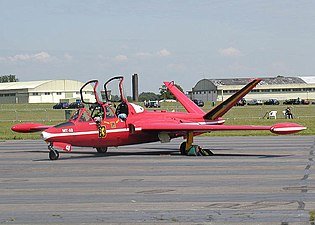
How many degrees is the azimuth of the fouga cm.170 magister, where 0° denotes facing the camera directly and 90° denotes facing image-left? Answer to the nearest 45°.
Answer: approximately 45°

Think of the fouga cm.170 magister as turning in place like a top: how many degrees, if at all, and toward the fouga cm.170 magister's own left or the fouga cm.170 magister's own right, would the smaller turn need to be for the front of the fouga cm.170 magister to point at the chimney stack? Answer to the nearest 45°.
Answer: approximately 135° to the fouga cm.170 magister's own right
